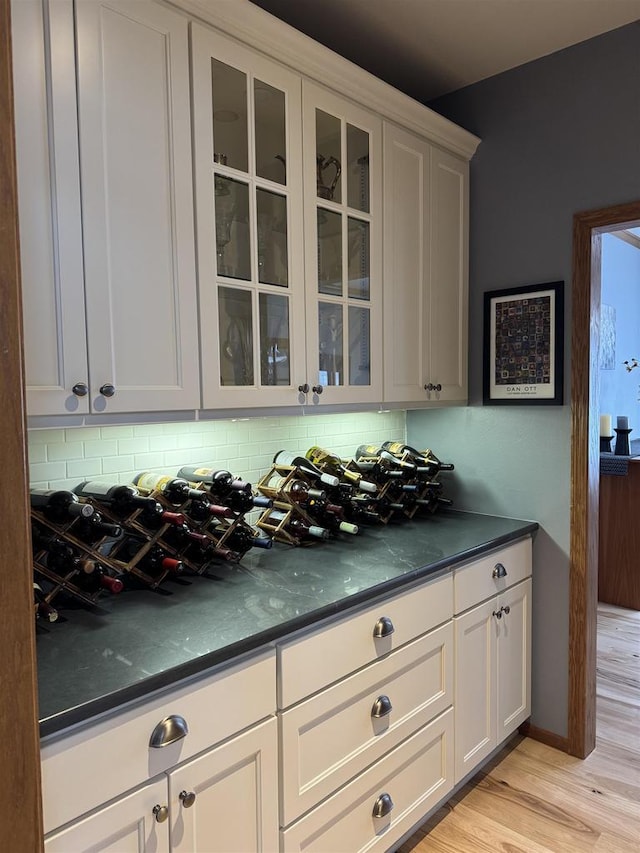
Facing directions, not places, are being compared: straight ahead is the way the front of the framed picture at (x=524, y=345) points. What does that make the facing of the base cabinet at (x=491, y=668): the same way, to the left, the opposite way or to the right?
to the left

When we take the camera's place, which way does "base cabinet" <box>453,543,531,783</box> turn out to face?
facing the viewer and to the right of the viewer

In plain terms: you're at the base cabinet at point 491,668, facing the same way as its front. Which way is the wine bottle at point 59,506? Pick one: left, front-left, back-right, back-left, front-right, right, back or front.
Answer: right

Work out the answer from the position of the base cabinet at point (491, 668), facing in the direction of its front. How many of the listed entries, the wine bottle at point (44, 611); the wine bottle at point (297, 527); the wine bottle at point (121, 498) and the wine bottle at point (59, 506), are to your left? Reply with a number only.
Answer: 0

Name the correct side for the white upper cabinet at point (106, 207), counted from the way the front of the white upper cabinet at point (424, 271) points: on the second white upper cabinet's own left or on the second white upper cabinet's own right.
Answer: on the second white upper cabinet's own right

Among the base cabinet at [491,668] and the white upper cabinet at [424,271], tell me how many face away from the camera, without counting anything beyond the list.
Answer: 0

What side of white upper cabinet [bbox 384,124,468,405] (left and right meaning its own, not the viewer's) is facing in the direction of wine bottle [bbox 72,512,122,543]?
right

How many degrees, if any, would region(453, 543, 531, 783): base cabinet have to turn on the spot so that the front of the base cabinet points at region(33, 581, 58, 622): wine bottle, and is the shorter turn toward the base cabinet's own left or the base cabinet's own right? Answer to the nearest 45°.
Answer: approximately 90° to the base cabinet's own right

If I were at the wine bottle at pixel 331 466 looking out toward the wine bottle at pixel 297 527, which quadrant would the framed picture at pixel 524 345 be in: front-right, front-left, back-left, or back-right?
back-left

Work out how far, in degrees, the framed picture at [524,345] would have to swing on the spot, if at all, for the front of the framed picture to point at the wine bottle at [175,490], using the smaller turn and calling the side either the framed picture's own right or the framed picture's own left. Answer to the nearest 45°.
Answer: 0° — it already faces it

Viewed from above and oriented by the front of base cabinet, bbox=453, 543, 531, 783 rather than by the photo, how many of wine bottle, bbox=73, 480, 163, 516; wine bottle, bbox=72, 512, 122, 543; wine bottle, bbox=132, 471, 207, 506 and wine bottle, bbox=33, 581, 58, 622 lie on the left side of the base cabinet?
0

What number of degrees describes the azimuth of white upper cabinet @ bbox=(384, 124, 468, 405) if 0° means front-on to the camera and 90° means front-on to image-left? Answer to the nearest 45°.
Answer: approximately 315°

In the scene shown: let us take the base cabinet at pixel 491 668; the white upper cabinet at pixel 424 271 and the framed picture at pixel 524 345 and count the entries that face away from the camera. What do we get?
0

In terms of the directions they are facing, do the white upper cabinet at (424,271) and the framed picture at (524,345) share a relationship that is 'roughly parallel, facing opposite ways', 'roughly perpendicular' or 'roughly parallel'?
roughly perpendicular

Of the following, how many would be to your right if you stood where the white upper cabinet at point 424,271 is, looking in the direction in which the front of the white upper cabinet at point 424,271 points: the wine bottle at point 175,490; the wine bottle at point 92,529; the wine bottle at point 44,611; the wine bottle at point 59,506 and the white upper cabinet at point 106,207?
5
